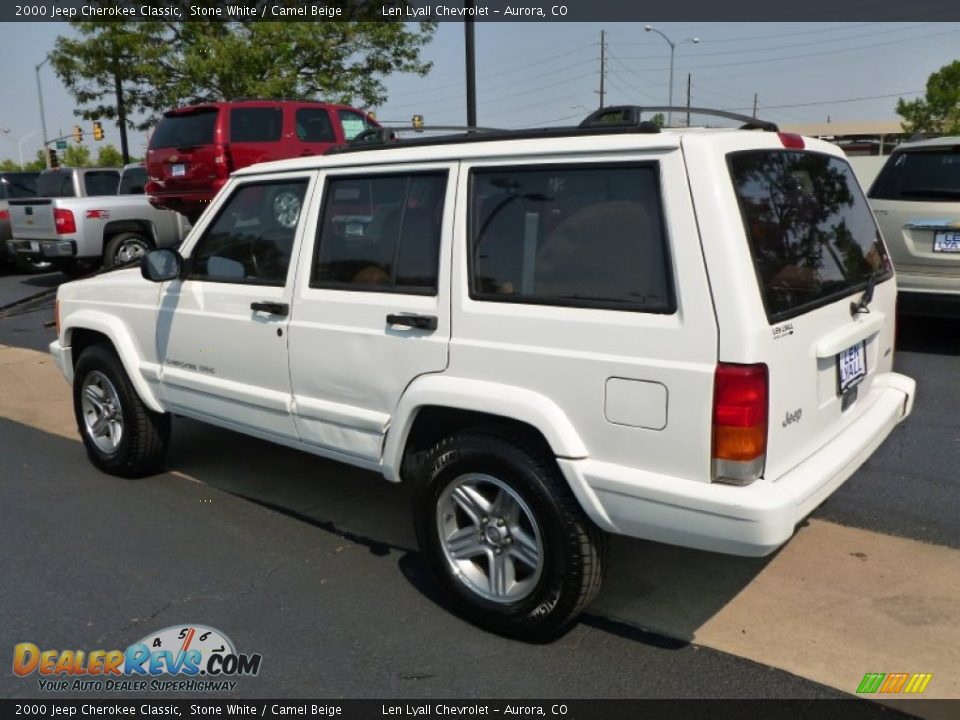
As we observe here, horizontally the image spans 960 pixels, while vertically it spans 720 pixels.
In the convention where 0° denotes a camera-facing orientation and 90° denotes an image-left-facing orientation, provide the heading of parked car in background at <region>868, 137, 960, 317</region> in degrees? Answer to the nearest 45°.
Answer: approximately 180°

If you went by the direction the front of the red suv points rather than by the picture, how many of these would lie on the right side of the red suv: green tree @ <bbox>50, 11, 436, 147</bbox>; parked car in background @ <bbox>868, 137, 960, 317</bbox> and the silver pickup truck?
1

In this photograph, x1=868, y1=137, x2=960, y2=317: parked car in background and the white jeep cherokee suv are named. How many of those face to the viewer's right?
0

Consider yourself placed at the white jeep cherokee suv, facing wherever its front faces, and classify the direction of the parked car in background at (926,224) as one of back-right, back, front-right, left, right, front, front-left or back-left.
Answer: right

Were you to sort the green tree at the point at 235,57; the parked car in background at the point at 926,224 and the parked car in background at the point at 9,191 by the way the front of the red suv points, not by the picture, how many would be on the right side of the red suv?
1

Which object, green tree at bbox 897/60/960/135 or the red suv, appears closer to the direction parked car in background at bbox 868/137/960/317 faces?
the green tree

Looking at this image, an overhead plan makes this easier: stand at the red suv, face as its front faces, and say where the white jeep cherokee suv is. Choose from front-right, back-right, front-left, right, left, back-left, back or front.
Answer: back-right

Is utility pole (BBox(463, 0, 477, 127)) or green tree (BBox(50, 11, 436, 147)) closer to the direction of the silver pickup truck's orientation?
the green tree

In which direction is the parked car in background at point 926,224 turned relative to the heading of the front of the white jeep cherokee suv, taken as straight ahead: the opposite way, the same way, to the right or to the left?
to the right

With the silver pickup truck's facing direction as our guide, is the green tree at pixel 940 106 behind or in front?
in front

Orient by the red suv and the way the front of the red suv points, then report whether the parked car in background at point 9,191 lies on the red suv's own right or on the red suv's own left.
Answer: on the red suv's own left

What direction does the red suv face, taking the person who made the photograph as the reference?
facing away from the viewer and to the right of the viewer
